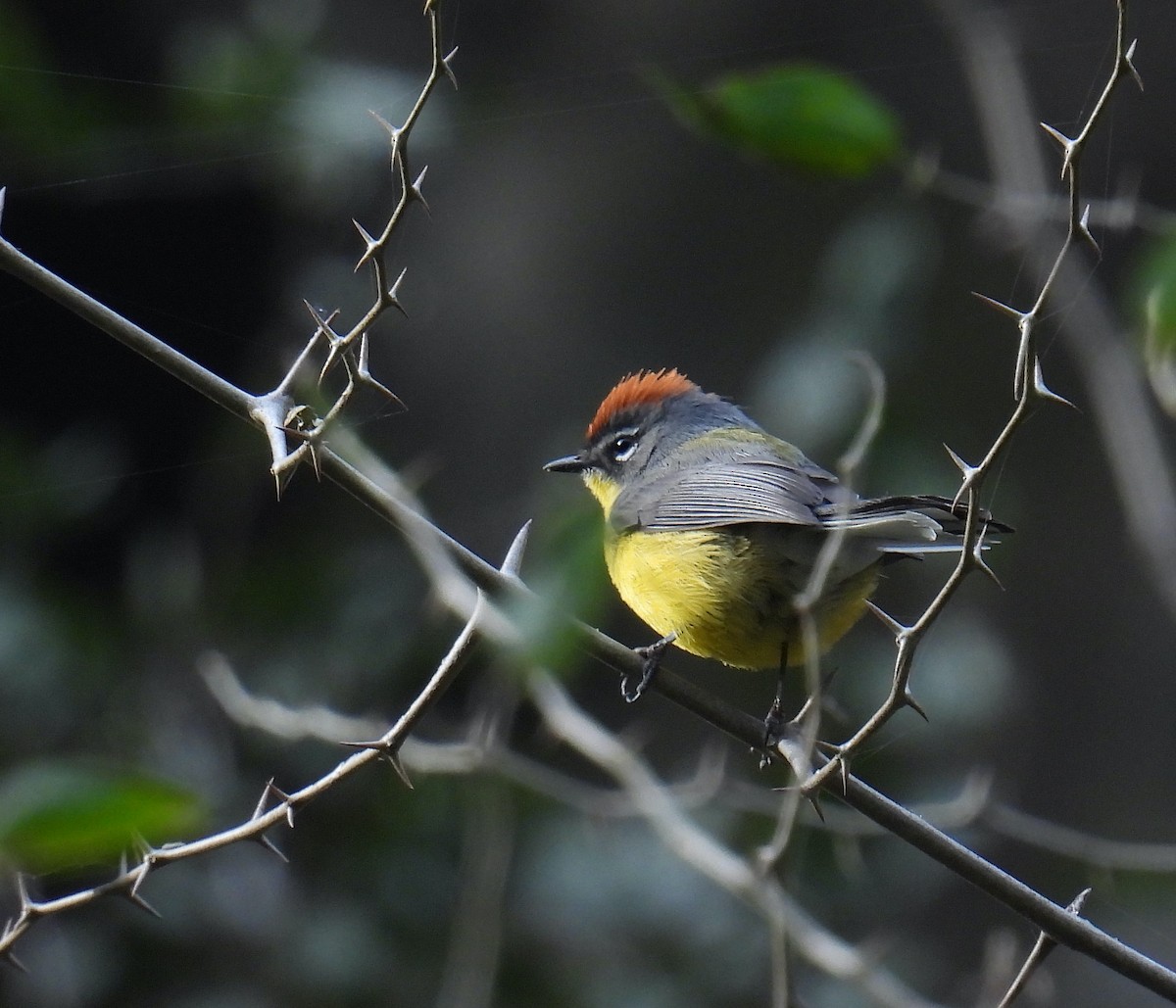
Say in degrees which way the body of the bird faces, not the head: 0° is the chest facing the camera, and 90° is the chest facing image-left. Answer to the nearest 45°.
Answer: approximately 90°

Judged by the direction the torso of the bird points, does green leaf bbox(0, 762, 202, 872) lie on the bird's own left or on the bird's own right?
on the bird's own left
